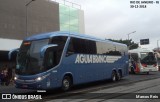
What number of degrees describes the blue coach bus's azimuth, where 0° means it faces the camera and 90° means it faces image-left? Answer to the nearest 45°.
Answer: approximately 45°

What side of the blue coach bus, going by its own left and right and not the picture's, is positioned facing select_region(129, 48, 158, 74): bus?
back
